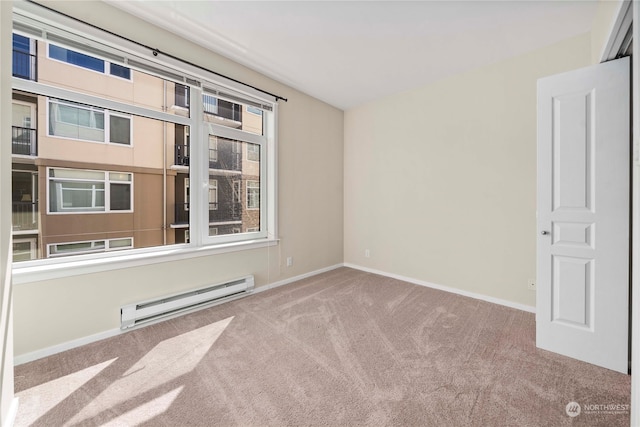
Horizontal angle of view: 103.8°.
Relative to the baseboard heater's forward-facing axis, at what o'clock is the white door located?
The white door is roughly at 12 o'clock from the baseboard heater.

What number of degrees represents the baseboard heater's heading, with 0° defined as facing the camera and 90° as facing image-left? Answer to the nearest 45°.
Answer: approximately 315°
